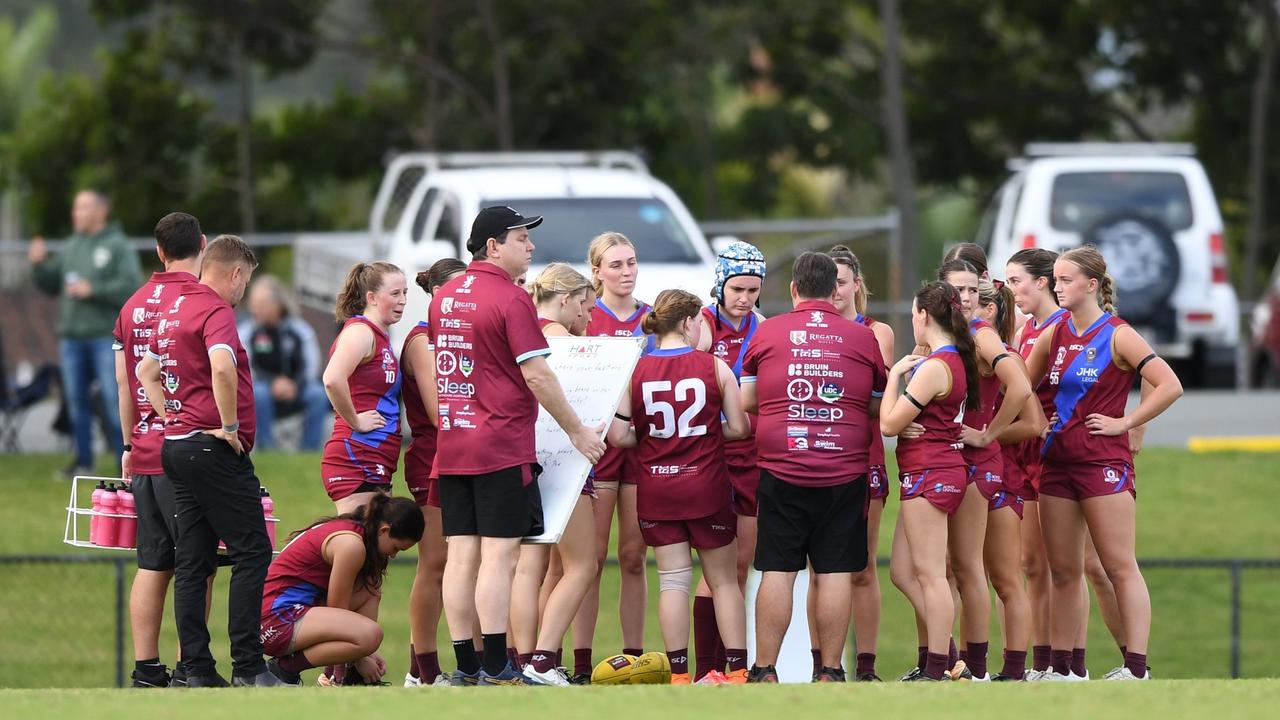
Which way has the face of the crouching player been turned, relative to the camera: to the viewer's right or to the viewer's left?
to the viewer's right

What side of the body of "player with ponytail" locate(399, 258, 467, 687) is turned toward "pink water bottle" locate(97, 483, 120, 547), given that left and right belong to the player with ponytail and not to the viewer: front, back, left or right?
back

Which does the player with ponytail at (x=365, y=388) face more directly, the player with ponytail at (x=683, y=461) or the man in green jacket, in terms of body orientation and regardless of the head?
the player with ponytail

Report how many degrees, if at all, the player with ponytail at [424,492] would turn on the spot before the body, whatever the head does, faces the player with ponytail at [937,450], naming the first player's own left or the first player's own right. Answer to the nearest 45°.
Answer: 0° — they already face them

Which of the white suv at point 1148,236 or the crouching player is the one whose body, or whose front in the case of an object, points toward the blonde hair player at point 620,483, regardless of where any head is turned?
the crouching player

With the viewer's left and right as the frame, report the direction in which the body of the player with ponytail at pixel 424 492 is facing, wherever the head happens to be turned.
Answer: facing to the right of the viewer

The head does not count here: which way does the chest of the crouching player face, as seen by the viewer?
to the viewer's right

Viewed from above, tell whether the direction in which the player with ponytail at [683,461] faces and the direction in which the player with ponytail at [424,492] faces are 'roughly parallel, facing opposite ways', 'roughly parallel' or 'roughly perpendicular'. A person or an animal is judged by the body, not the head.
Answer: roughly perpendicular

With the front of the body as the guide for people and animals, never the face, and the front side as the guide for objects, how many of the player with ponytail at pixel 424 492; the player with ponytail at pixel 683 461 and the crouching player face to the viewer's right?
2

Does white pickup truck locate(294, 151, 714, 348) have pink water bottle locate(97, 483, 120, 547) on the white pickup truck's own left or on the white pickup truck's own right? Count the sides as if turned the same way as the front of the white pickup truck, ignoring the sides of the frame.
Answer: on the white pickup truck's own right

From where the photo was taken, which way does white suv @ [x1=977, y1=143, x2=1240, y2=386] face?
away from the camera
